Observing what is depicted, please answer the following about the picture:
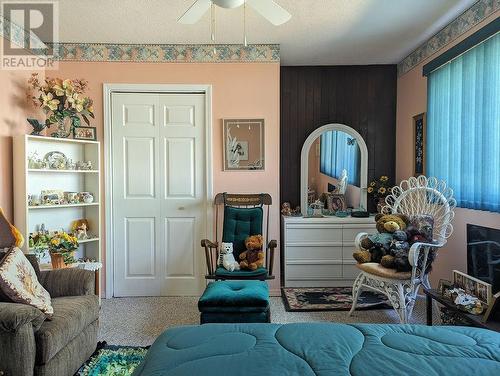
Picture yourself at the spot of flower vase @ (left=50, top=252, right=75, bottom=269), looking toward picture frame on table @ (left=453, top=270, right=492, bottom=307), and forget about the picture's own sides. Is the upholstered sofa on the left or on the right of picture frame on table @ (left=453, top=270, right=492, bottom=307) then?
right

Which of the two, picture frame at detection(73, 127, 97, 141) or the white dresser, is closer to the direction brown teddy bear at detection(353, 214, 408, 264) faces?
the picture frame

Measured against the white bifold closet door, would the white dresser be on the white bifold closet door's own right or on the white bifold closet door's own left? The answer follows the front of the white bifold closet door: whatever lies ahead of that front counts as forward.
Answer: on the white bifold closet door's own left

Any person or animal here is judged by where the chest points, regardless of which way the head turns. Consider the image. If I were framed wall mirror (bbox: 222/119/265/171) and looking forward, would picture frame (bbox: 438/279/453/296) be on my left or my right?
on my left

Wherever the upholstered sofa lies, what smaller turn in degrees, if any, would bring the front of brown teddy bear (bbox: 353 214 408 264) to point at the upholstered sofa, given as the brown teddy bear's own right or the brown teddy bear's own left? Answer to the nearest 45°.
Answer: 0° — it already faces it

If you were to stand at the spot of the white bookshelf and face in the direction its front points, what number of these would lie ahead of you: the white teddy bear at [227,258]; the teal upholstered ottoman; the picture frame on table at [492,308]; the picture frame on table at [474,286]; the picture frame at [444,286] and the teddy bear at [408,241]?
6

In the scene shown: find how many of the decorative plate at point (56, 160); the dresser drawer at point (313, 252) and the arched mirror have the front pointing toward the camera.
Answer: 3

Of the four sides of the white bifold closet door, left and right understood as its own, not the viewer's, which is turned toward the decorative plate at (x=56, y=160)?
right

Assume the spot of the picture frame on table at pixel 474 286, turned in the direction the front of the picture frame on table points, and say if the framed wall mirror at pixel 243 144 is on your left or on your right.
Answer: on your right

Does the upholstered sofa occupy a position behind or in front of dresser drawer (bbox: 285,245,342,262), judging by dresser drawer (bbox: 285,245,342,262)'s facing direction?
in front

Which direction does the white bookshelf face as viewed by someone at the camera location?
facing the viewer and to the right of the viewer

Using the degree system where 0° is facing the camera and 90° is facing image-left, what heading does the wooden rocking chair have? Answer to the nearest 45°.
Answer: approximately 0°
